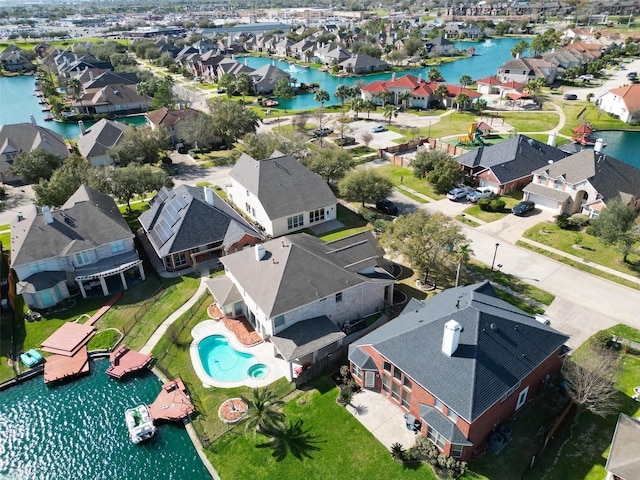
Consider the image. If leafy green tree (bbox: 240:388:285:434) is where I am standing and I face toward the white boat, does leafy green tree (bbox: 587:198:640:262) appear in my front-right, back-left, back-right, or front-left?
back-right

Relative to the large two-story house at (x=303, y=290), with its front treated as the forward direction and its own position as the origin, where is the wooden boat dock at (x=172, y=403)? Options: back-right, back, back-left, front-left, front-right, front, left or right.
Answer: back

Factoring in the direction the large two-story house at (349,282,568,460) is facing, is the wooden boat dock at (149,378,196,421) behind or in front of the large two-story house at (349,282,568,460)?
behind

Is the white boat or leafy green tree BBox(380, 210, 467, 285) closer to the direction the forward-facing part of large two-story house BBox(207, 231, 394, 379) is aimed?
the leafy green tree

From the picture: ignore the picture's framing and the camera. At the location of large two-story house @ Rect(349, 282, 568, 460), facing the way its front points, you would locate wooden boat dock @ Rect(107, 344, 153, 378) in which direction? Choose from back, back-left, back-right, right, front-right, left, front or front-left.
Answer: back-left

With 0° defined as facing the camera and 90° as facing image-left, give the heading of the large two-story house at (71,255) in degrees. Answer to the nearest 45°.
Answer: approximately 180°

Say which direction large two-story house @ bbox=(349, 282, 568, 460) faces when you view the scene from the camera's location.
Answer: facing away from the viewer and to the right of the viewer

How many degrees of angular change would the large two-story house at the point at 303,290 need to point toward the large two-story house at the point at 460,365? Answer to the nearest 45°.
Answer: approximately 90° to its right

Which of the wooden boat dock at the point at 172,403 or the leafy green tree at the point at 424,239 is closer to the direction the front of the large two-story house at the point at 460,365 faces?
the leafy green tree

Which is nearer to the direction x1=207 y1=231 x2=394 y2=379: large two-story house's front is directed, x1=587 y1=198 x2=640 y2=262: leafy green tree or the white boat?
the leafy green tree

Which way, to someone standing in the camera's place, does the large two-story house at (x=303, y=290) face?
facing away from the viewer and to the right of the viewer

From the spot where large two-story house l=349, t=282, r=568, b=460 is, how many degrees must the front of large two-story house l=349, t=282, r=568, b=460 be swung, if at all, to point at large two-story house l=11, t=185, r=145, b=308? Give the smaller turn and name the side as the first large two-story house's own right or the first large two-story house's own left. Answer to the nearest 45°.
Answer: approximately 135° to the first large two-story house's own left
